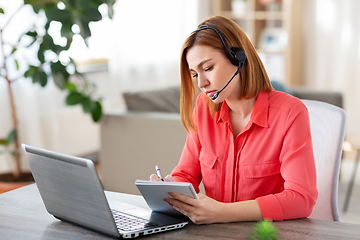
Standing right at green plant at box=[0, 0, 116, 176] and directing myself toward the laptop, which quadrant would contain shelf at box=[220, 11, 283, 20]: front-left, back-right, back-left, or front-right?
back-left

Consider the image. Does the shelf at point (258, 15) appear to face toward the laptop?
yes

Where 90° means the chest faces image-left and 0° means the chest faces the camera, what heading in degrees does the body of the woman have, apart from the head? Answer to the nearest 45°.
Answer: approximately 45°

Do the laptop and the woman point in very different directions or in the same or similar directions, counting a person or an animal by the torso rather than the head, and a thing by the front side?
very different directions

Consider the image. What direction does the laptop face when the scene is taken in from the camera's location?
facing away from the viewer and to the right of the viewer

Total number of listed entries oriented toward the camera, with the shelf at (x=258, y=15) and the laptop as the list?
1

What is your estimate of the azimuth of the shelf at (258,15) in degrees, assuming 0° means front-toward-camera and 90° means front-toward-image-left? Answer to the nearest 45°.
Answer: approximately 0°

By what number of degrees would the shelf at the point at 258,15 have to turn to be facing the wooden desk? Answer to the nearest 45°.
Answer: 0° — it already faces it

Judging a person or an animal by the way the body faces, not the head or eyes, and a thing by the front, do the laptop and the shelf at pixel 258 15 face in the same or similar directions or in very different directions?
very different directions

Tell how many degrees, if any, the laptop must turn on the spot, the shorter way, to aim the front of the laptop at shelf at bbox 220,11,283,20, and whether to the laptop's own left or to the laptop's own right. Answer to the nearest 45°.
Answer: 0° — it already faces it
